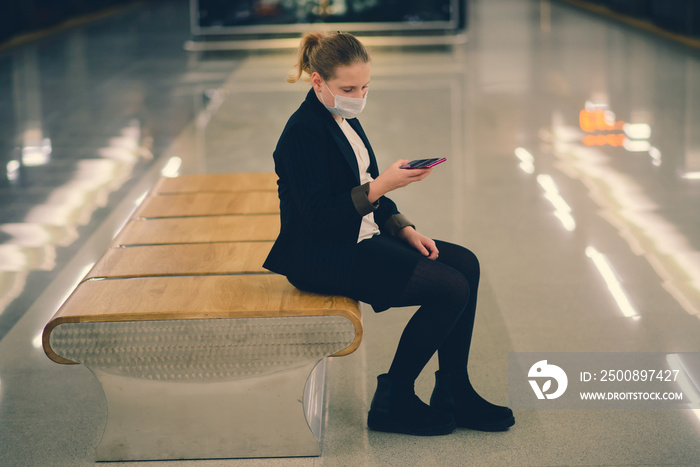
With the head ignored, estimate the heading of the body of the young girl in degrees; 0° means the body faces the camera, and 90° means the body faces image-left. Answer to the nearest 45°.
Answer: approximately 270°
